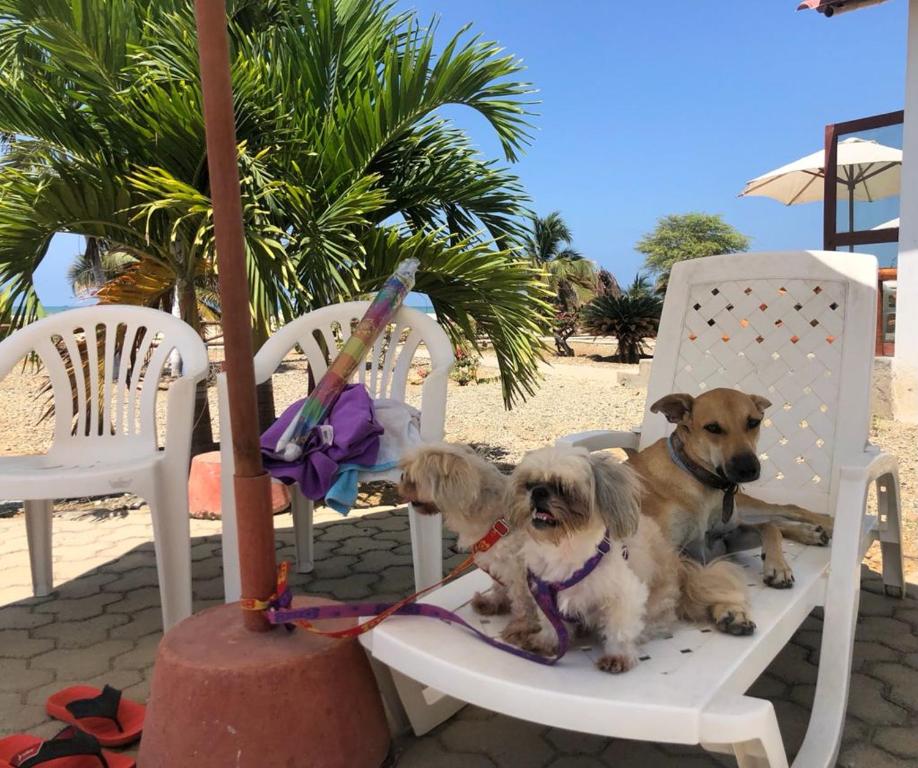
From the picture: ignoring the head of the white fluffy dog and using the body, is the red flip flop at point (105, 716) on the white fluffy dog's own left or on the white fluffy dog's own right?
on the white fluffy dog's own right

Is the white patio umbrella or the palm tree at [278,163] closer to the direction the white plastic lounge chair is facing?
the palm tree

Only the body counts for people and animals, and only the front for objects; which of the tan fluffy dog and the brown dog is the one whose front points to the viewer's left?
the tan fluffy dog

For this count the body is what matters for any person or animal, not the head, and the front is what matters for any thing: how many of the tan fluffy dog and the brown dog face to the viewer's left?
1

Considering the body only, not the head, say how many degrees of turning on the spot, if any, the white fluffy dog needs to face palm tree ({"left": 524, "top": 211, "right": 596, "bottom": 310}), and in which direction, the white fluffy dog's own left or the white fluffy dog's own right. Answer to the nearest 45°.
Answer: approximately 135° to the white fluffy dog's own right

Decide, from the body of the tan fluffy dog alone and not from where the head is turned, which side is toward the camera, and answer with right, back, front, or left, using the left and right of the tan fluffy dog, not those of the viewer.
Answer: left

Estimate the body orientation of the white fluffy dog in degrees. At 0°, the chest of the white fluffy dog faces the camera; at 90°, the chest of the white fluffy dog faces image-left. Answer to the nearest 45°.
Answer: approximately 45°

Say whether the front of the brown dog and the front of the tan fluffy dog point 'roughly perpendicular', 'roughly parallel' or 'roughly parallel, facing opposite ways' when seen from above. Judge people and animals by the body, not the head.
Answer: roughly perpendicular

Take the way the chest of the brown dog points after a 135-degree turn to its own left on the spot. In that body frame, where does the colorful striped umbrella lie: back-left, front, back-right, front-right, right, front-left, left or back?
left

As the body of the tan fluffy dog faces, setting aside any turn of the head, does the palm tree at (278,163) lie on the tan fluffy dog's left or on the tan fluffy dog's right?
on the tan fluffy dog's right

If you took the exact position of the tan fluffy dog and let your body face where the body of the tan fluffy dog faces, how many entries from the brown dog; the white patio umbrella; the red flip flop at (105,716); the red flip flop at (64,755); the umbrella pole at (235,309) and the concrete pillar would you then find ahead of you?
3
